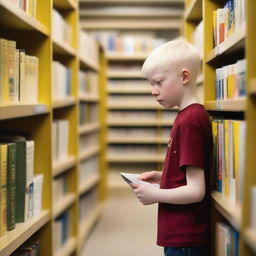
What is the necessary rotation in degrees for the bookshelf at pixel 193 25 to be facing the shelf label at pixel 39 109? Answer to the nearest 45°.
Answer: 0° — it already faces it

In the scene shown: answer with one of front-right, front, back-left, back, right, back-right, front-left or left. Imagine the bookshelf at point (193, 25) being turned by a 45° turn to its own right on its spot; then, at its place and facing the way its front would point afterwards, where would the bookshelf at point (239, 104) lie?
left

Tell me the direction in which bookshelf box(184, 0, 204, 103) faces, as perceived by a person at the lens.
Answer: facing the viewer and to the left of the viewer

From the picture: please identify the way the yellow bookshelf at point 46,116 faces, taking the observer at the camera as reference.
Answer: facing the viewer and to the right of the viewer

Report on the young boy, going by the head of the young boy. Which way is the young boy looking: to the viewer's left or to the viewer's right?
to the viewer's left

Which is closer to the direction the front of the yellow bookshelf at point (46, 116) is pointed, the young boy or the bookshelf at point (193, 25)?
the young boy

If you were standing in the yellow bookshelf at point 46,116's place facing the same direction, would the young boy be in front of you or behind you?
in front

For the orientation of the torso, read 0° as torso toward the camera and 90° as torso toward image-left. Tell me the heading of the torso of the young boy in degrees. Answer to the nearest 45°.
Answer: approximately 90°

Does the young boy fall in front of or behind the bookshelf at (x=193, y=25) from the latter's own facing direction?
in front

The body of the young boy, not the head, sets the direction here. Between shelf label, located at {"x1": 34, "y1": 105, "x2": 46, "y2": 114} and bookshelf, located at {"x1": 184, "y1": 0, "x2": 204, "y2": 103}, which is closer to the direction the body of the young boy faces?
the shelf label

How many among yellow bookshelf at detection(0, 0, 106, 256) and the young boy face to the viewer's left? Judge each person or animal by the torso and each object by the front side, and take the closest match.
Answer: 1
